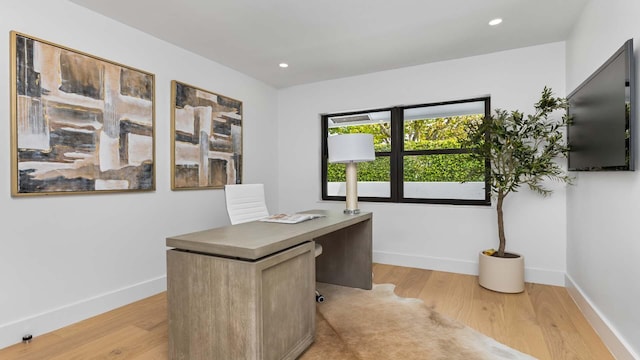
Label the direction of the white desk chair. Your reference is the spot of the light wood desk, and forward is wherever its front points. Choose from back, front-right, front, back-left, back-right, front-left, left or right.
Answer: front-right

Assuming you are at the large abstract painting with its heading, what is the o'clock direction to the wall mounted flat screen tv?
The wall mounted flat screen tv is roughly at 12 o'clock from the large abstract painting.

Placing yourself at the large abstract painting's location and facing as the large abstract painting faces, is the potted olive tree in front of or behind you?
in front

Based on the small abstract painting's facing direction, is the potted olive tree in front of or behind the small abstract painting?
in front

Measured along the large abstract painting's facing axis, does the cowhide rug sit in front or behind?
in front

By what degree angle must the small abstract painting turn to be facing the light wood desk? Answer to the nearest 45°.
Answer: approximately 45° to its right

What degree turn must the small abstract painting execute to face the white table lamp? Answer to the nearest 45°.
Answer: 0° — it already faces it

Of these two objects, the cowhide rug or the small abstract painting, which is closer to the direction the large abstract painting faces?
the cowhide rug

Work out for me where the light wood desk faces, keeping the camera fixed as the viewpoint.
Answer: facing away from the viewer and to the left of the viewer

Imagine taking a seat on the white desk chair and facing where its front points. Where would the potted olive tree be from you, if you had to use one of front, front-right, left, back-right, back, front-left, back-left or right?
front-left

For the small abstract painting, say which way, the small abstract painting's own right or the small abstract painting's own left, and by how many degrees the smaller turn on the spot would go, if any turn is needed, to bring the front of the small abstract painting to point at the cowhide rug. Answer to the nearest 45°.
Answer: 0° — it already faces it

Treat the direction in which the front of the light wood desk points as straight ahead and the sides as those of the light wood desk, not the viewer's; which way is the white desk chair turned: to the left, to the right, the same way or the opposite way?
the opposite way

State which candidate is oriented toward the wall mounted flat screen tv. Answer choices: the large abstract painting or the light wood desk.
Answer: the large abstract painting
